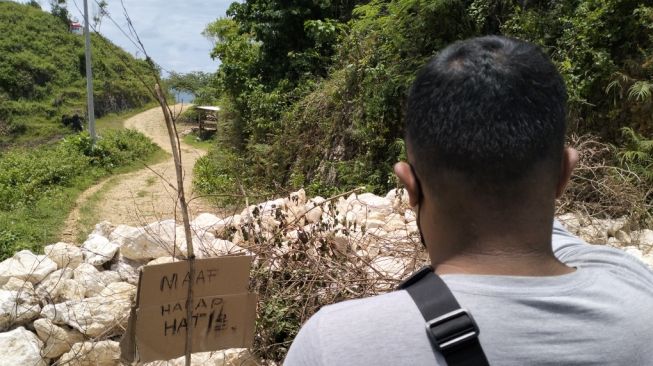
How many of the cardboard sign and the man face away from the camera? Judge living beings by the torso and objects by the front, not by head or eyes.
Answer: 1

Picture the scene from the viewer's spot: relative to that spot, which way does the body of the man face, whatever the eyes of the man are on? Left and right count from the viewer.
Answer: facing away from the viewer

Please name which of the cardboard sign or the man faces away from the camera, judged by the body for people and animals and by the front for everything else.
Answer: the man

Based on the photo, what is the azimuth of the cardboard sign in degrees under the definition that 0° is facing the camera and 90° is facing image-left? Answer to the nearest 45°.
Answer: approximately 0°

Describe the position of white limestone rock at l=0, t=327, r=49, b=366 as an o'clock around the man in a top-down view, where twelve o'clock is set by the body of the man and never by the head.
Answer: The white limestone rock is roughly at 10 o'clock from the man.
